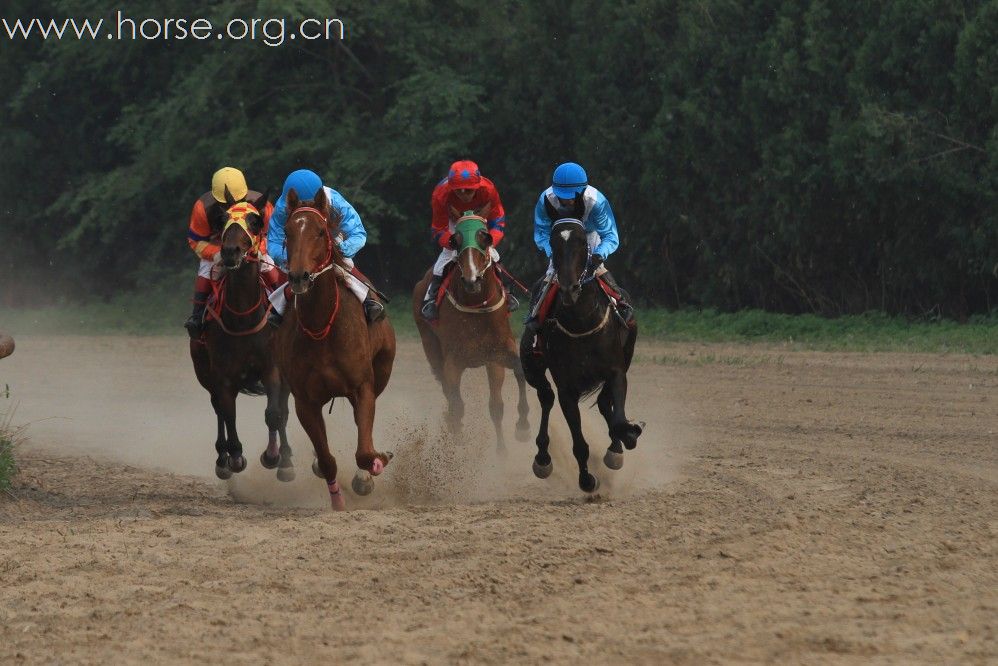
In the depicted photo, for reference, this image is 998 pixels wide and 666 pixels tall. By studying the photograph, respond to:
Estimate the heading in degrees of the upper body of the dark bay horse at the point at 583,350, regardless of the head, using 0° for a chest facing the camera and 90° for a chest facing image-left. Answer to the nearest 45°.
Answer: approximately 0°

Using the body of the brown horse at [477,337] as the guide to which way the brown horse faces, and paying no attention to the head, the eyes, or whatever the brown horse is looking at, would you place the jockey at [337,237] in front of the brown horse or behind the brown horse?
in front

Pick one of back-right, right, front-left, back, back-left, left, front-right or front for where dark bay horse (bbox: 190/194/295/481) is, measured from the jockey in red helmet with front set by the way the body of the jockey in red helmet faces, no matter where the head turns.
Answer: front-right

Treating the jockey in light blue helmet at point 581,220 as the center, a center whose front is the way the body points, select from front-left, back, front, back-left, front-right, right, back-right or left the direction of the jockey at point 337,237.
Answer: right

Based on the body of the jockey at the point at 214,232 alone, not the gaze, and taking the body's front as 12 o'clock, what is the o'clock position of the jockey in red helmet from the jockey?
The jockey in red helmet is roughly at 8 o'clock from the jockey.

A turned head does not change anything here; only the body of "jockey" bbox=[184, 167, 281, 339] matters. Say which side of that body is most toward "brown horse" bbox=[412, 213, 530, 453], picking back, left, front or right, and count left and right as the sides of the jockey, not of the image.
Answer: left
